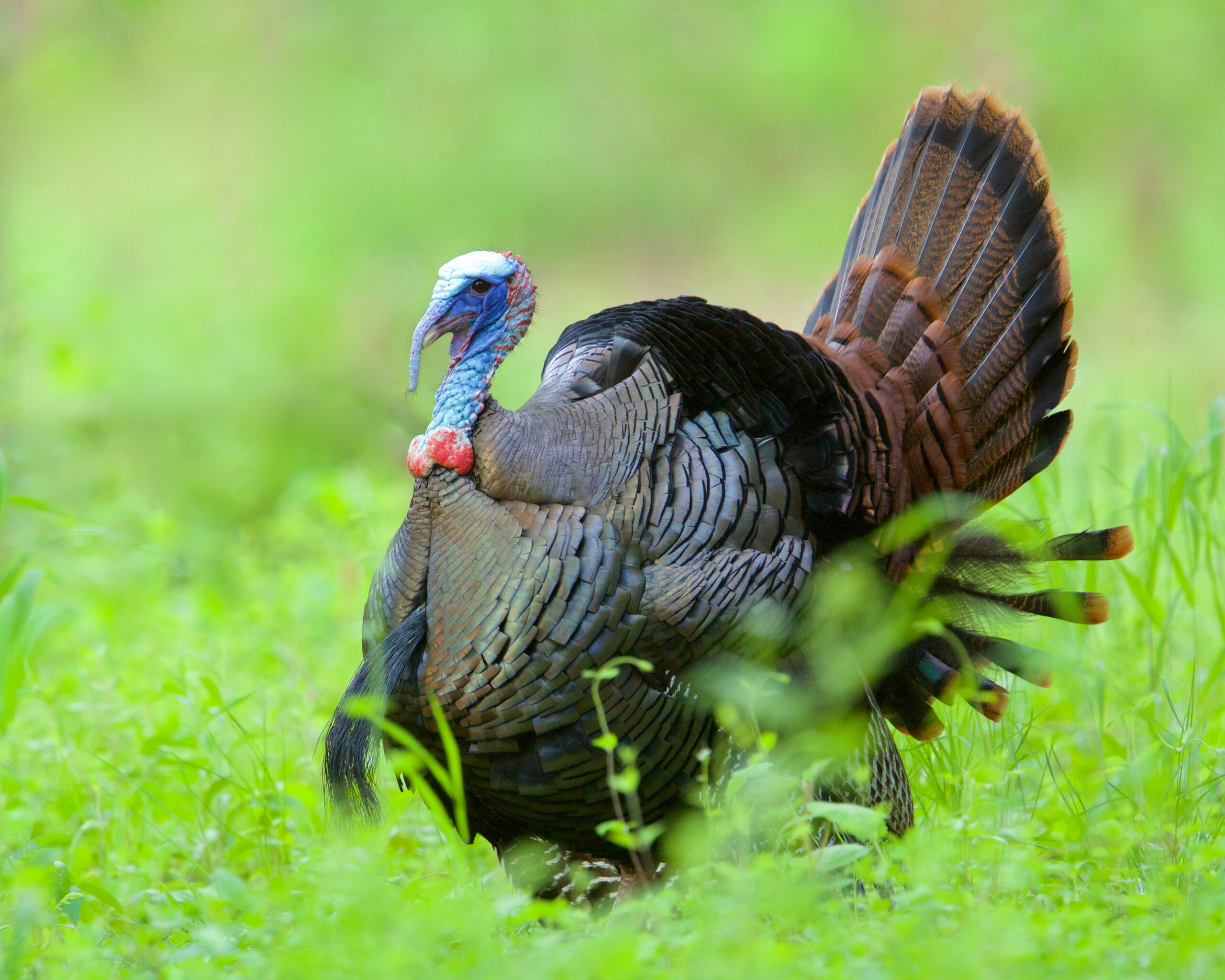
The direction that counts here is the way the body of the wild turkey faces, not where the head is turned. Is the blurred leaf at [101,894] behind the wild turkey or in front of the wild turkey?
in front

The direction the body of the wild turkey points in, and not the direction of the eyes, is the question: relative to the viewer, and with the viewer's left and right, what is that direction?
facing the viewer and to the left of the viewer
